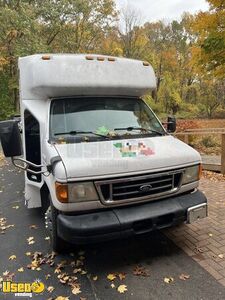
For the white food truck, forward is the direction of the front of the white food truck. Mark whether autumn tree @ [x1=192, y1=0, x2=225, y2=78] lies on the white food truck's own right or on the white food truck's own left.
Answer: on the white food truck's own left

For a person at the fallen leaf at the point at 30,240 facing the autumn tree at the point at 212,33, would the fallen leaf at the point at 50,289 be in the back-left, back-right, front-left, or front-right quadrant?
back-right

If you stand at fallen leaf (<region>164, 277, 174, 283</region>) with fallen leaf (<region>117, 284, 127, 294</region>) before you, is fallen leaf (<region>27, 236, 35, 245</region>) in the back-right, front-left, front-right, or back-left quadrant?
front-right

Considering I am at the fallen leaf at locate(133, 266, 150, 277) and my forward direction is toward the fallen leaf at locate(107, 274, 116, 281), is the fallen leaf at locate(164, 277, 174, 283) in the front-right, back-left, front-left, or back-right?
back-left

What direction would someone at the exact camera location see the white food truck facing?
facing the viewer and to the right of the viewer

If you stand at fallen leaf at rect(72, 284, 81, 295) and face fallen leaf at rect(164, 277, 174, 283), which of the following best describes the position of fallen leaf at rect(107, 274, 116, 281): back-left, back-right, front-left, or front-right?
front-left

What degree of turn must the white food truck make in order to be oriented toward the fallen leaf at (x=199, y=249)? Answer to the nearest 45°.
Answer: approximately 45° to its left
